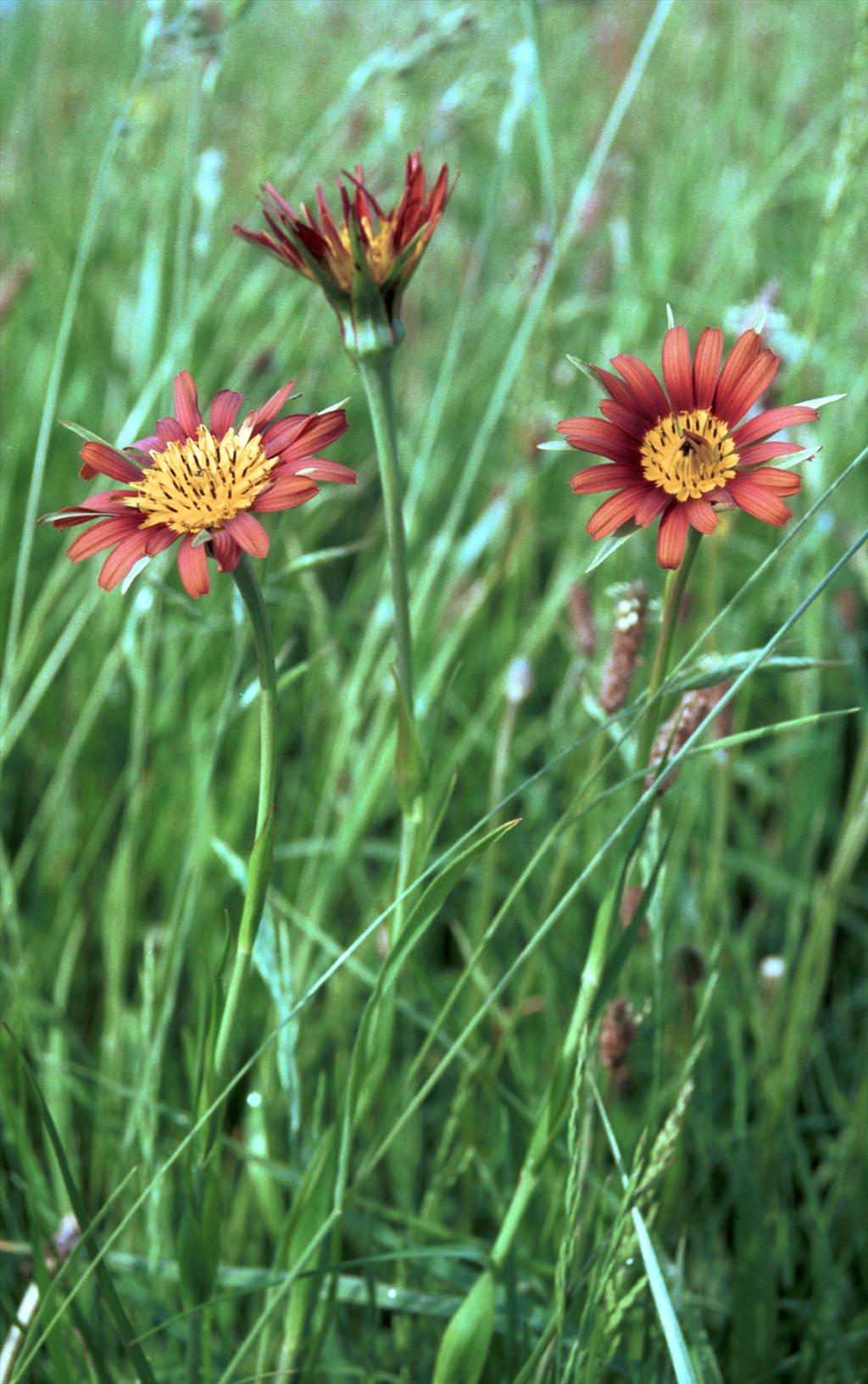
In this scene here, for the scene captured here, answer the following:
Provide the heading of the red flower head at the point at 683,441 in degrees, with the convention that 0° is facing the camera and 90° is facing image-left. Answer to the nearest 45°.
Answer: approximately 0°
